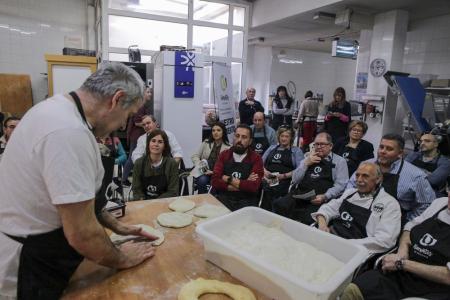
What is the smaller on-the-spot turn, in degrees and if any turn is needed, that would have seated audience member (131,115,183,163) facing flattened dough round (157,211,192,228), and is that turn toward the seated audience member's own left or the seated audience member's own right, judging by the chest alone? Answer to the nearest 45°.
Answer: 0° — they already face it

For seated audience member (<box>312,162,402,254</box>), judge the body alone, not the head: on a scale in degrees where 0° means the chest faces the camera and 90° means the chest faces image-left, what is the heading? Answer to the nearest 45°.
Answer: approximately 45°

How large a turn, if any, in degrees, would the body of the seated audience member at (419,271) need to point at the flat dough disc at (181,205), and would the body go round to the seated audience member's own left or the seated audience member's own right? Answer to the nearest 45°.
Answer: approximately 45° to the seated audience member's own right

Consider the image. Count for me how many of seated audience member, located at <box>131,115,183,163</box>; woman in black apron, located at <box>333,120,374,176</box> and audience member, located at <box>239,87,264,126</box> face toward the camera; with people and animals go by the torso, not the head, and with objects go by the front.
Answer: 3

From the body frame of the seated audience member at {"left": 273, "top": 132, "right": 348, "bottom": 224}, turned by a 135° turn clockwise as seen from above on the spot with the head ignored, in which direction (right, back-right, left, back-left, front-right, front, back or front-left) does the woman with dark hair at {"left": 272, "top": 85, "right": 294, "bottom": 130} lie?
front

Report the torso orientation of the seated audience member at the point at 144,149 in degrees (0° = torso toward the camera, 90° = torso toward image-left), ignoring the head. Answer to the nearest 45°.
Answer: approximately 0°

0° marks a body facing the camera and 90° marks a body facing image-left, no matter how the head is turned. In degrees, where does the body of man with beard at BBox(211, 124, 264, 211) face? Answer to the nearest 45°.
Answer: approximately 0°

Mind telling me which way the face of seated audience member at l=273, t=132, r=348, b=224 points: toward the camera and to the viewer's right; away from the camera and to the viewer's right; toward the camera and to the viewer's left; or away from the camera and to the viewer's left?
toward the camera and to the viewer's left

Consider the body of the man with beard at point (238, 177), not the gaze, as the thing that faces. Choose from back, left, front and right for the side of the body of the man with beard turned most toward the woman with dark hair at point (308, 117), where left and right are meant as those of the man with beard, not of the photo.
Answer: back

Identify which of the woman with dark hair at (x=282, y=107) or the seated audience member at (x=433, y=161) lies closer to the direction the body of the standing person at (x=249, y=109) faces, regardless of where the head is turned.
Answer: the seated audience member

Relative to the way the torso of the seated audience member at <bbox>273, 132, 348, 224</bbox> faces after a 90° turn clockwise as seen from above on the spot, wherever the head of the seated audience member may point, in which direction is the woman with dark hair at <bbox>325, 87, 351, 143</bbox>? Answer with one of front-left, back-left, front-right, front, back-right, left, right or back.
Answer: front-right

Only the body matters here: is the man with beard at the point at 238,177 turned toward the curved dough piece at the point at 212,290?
yes

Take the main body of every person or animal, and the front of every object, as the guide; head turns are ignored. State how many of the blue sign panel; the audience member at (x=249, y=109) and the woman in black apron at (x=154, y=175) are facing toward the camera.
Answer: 3

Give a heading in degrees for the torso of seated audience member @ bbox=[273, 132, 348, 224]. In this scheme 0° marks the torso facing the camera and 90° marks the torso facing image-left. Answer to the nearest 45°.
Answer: approximately 45°

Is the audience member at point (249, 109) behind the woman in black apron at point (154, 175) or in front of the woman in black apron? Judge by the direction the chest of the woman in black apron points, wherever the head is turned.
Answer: behind

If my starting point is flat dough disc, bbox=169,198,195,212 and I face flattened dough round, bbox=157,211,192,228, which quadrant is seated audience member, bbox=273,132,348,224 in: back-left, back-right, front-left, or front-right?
back-left
